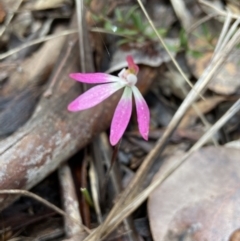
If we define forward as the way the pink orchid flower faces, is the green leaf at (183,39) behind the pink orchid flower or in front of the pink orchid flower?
behind

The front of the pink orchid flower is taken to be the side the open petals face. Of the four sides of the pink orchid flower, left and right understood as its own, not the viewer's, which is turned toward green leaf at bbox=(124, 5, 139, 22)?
back

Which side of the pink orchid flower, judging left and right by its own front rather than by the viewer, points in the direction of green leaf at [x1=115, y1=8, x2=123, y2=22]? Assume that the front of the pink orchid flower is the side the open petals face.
back

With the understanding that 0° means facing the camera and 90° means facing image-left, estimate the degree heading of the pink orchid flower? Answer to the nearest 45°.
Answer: approximately 0°

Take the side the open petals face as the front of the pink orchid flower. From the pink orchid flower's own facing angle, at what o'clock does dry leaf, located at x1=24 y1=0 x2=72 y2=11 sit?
The dry leaf is roughly at 6 o'clock from the pink orchid flower.

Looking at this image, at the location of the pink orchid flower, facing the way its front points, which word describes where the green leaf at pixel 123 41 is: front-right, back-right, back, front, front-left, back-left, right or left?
back

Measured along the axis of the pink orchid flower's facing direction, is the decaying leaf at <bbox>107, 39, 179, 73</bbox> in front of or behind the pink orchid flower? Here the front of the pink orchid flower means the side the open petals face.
behind

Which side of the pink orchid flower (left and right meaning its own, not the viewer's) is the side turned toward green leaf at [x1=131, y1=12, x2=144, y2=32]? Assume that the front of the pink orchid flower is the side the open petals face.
back
